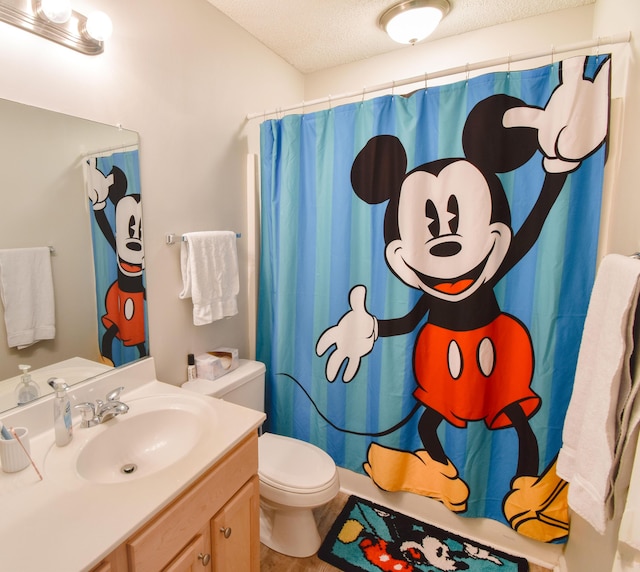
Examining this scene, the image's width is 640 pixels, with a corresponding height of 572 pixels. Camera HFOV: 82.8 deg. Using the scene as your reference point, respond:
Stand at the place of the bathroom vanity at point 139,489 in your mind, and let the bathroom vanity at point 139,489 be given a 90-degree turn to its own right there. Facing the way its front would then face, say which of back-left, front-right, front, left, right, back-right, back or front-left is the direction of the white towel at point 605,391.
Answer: left

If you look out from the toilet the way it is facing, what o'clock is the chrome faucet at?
The chrome faucet is roughly at 4 o'clock from the toilet.

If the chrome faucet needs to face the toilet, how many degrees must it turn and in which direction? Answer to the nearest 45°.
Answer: approximately 45° to its left

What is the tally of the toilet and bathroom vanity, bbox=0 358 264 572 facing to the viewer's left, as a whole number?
0

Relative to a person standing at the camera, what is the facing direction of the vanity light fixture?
facing the viewer and to the right of the viewer

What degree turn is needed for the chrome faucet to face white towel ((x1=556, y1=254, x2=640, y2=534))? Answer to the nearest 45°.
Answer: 0° — it already faces it

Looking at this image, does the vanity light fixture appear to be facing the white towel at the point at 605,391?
yes
